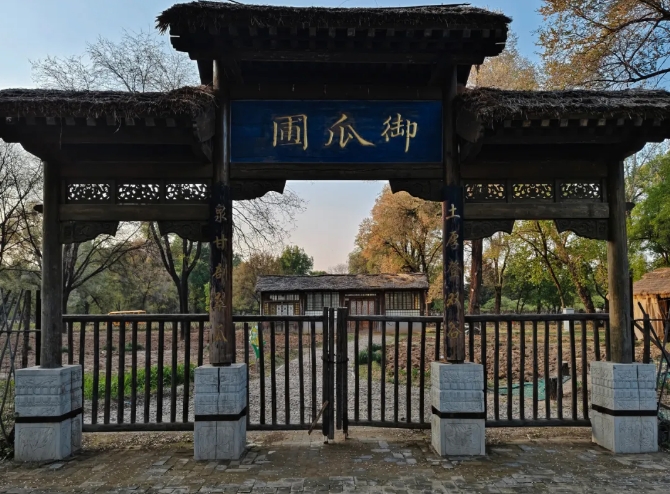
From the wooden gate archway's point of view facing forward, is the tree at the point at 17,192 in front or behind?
behind

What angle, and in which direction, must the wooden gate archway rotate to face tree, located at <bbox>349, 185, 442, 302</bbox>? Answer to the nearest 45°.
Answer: approximately 180°

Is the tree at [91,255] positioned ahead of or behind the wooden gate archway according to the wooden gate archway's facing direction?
behind

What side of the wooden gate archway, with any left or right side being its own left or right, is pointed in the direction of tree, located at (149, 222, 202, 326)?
back

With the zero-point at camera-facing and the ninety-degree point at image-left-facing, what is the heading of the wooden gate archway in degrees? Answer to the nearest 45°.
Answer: approximately 0°

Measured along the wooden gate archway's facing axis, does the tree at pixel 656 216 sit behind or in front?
behind
